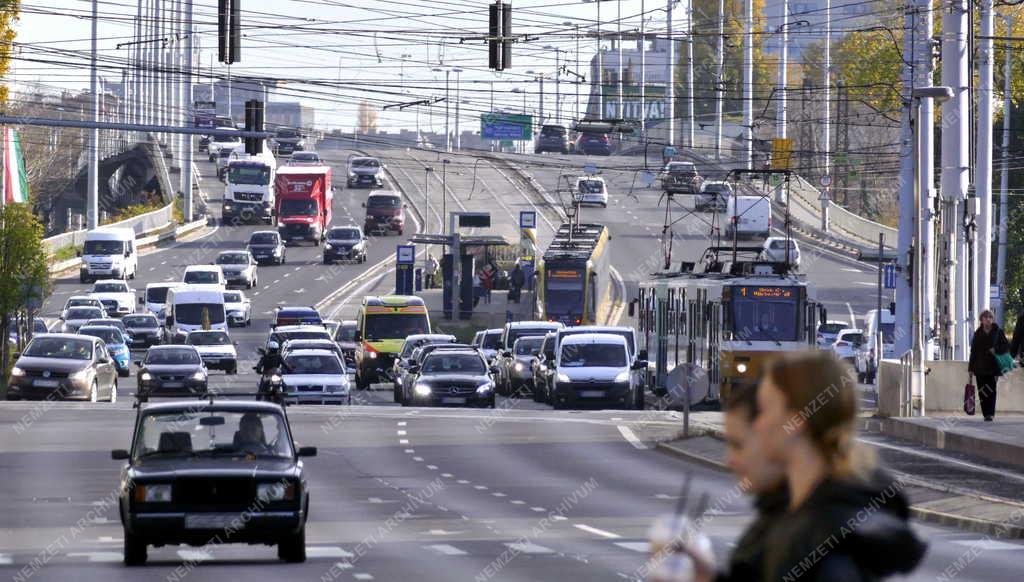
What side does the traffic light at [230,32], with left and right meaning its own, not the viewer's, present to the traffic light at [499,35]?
right

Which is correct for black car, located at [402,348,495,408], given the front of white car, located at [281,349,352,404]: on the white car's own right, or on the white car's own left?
on the white car's own left

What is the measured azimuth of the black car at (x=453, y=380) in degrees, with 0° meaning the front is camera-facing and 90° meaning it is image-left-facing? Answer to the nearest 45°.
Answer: approximately 0°

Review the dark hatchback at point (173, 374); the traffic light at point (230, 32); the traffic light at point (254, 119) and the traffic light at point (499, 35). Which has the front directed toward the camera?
the dark hatchback

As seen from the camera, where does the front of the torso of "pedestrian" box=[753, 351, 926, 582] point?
to the viewer's left

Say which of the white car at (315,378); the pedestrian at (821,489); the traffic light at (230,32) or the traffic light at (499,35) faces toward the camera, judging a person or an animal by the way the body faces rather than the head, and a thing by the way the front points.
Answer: the white car

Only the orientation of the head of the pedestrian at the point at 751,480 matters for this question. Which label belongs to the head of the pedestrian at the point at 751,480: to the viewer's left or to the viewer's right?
to the viewer's left

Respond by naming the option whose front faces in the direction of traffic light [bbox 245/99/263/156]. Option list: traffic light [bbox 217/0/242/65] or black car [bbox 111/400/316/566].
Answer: traffic light [bbox 217/0/242/65]

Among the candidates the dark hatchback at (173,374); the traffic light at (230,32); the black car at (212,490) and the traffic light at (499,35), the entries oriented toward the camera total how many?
2

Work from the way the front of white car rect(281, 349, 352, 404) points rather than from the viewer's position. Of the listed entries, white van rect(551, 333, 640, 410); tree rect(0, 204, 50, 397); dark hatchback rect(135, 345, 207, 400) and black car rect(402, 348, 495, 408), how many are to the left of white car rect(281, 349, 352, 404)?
2

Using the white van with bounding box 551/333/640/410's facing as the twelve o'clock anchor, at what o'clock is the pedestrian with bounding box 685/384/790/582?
The pedestrian is roughly at 12 o'clock from the white van.

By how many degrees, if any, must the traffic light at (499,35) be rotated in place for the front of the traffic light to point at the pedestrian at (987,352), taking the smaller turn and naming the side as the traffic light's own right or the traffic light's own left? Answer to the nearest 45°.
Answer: approximately 90° to the traffic light's own right

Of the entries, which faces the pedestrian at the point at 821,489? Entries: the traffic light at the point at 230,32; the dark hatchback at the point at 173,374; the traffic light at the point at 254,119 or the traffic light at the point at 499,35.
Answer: the dark hatchback
